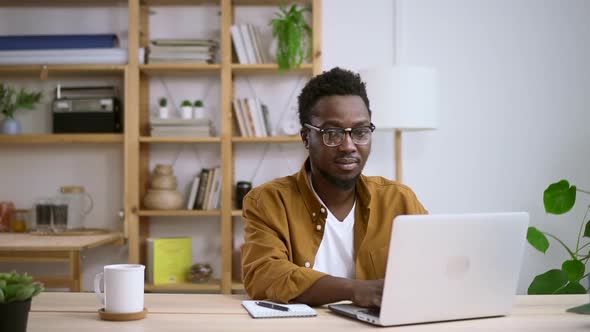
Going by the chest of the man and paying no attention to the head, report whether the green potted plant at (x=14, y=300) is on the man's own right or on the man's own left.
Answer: on the man's own right

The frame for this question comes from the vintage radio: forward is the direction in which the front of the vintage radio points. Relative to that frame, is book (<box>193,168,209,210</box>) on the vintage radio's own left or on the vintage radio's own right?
on the vintage radio's own left

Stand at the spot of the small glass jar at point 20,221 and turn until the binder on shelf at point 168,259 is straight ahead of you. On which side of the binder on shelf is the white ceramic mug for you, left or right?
right

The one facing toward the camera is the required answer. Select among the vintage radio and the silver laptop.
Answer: the vintage radio

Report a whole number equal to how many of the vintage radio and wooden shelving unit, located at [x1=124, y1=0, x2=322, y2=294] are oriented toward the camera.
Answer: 2

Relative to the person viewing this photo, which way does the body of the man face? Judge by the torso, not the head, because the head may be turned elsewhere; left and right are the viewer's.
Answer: facing the viewer and to the right of the viewer

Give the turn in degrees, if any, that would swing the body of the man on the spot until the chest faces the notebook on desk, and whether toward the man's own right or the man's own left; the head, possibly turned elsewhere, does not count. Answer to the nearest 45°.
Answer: approximately 45° to the man's own right

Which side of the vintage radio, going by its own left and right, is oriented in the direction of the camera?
front

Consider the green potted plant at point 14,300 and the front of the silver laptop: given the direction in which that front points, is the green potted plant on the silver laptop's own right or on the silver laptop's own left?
on the silver laptop's own left

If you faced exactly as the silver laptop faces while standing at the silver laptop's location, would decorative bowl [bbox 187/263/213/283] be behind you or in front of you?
in front

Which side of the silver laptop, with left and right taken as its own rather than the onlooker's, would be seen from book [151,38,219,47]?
front

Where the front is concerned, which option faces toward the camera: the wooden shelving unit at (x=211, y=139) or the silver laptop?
the wooden shelving unit

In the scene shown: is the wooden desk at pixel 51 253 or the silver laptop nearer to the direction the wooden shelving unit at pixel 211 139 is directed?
the silver laptop

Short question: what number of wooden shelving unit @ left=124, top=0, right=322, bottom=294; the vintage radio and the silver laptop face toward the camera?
2

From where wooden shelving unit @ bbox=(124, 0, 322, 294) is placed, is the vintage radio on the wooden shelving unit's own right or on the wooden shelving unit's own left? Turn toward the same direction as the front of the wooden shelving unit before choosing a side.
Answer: on the wooden shelving unit's own right

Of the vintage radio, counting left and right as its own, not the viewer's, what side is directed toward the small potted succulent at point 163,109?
left
